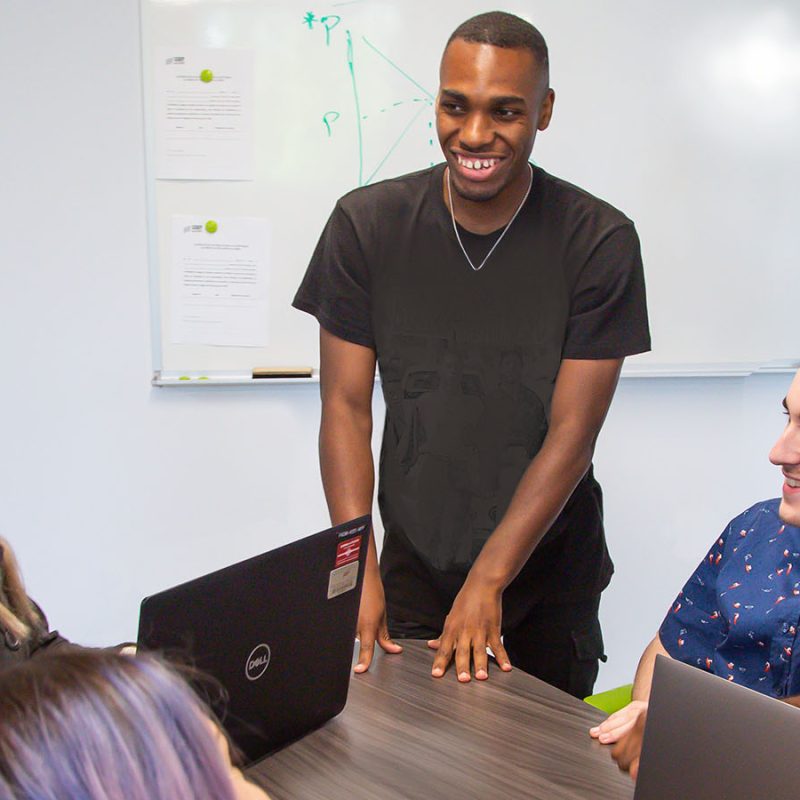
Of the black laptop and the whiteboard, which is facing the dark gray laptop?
the whiteboard

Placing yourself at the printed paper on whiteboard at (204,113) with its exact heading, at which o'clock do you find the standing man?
The standing man is roughly at 11 o'clock from the printed paper on whiteboard.

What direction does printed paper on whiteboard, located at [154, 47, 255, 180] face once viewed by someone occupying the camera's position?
facing the viewer

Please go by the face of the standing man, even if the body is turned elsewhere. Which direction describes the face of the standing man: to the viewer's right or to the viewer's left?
to the viewer's left

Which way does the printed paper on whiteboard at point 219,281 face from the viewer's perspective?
toward the camera

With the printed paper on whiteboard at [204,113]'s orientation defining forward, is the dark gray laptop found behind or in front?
in front

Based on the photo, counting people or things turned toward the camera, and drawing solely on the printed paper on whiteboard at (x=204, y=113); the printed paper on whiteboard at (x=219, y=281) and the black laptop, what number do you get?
2

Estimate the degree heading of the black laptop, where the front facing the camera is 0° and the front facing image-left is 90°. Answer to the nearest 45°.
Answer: approximately 135°

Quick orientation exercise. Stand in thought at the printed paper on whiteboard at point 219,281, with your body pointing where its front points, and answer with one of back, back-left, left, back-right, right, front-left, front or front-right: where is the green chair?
front-left

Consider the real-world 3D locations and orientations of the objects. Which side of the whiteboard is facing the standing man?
front

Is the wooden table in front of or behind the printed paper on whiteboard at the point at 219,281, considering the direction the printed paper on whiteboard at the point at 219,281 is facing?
in front

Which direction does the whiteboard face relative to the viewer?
toward the camera
